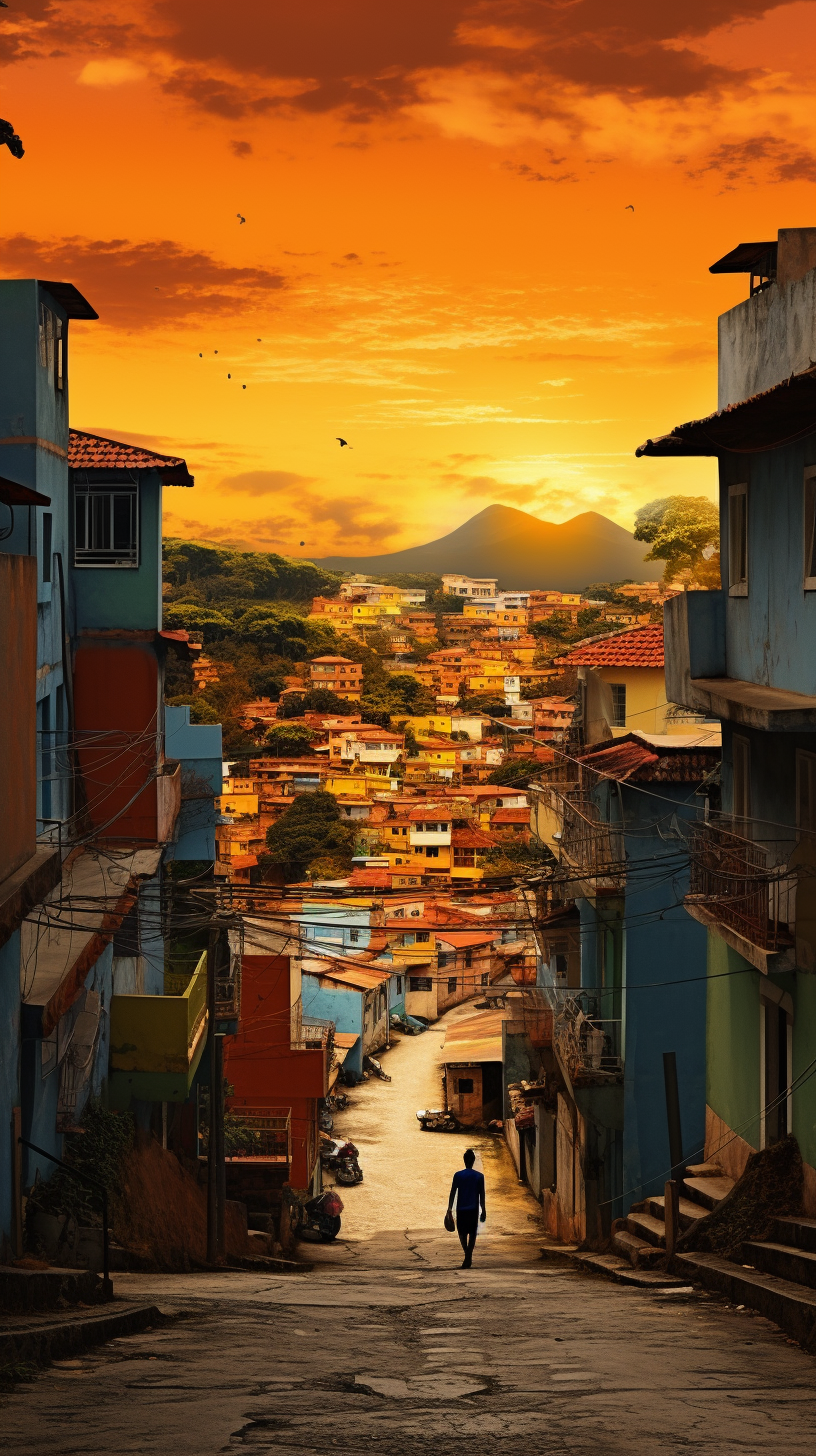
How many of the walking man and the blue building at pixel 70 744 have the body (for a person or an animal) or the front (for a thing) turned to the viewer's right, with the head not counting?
1

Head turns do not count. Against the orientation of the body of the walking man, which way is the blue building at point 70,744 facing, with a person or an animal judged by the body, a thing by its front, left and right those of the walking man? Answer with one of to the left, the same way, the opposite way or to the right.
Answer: to the right

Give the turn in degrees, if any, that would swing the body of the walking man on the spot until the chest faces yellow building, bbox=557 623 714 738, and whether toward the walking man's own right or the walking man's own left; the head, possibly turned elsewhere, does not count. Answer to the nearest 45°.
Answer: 0° — they already face it

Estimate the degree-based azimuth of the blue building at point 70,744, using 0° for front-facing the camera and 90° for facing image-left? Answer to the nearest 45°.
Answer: approximately 270°

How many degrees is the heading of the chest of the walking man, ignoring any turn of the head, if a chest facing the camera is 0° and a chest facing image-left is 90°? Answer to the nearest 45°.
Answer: approximately 180°

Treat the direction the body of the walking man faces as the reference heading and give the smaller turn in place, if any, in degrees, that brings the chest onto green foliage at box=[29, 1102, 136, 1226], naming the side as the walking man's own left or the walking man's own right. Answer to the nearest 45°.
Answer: approximately 90° to the walking man's own left
